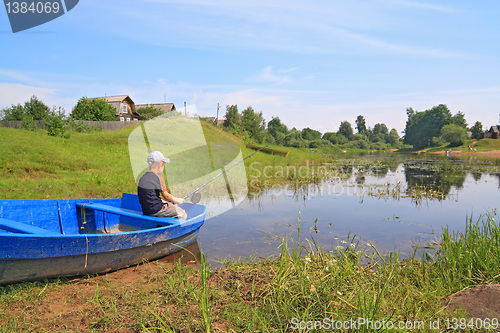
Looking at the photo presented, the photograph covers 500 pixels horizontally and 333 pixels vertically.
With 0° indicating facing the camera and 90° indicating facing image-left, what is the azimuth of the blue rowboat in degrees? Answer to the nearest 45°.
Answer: approximately 270°

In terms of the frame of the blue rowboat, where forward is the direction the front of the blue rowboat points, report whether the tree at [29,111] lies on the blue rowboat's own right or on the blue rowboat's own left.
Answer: on the blue rowboat's own left

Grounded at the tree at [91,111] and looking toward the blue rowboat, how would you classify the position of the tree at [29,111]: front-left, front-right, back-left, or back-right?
back-right

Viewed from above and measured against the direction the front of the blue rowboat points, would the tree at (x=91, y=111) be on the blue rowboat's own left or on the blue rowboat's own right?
on the blue rowboat's own left

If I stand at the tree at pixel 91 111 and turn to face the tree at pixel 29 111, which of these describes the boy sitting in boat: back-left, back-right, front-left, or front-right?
back-left
